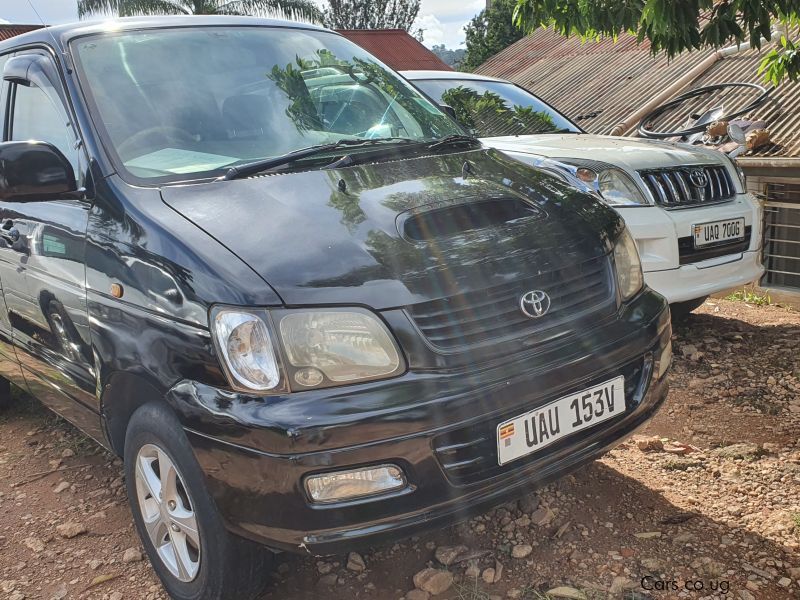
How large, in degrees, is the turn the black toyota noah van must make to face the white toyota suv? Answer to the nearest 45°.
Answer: approximately 90° to its left

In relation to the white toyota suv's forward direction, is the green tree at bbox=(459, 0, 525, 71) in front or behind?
behind

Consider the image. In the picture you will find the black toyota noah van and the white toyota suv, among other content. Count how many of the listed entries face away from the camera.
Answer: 0

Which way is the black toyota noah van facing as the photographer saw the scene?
facing the viewer and to the right of the viewer

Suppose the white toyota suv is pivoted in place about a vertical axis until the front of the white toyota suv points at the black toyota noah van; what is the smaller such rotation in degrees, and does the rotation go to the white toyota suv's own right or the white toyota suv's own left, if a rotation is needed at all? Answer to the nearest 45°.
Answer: approximately 90° to the white toyota suv's own right

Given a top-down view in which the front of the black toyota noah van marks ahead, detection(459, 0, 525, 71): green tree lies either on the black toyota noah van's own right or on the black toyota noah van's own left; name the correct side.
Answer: on the black toyota noah van's own left

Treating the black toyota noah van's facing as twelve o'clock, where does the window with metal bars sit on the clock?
The window with metal bars is roughly at 9 o'clock from the black toyota noah van.

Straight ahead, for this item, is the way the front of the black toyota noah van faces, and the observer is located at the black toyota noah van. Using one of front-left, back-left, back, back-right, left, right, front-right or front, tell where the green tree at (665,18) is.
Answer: left
